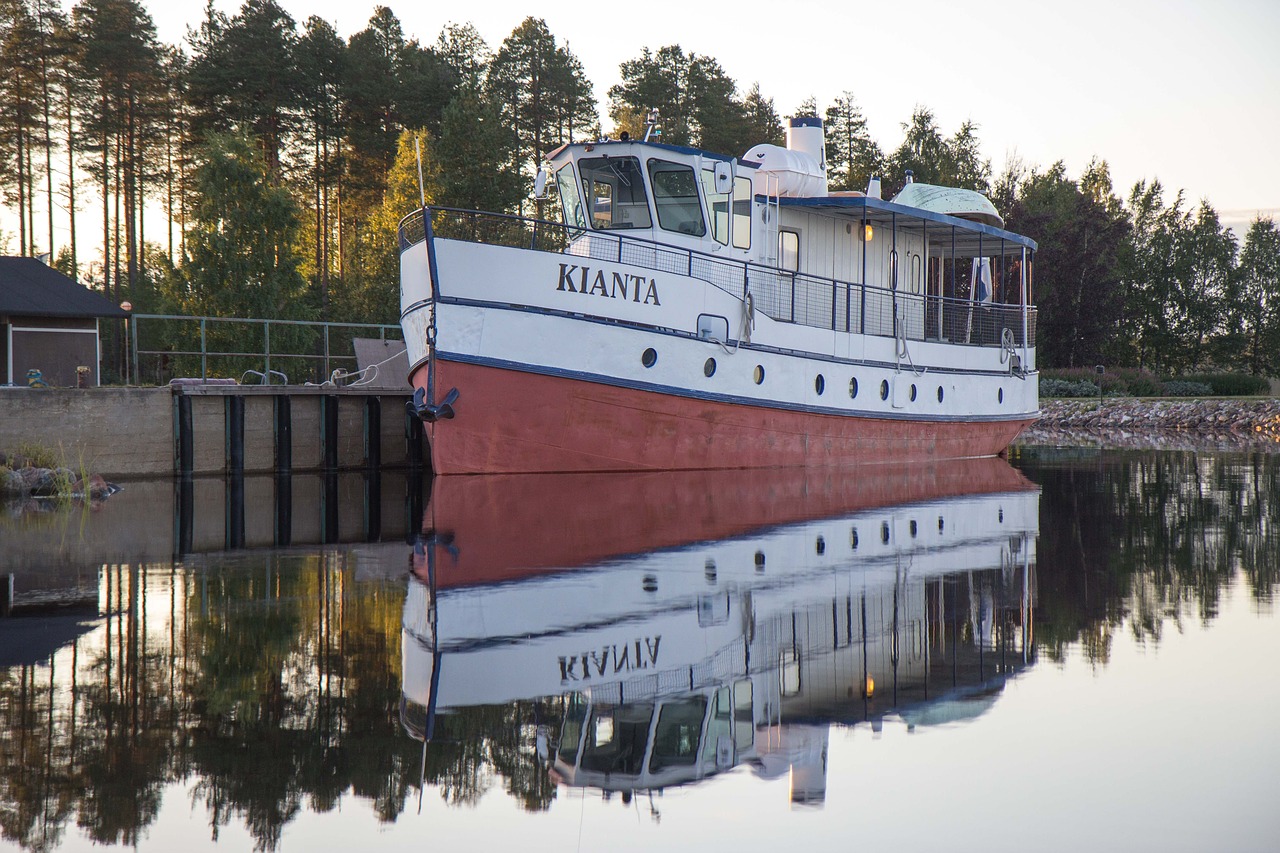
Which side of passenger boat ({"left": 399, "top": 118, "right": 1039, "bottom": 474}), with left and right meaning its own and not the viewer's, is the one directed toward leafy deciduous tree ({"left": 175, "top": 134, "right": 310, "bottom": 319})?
right

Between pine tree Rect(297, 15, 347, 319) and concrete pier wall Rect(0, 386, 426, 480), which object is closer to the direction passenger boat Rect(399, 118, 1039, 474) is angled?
the concrete pier wall

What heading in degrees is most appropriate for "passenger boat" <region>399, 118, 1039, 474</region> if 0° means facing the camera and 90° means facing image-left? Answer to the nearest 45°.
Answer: approximately 45°

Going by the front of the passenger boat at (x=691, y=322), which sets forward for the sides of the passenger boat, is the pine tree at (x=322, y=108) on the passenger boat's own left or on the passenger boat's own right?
on the passenger boat's own right

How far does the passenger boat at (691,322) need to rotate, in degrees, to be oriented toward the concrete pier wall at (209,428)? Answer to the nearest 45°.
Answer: approximately 45° to its right
